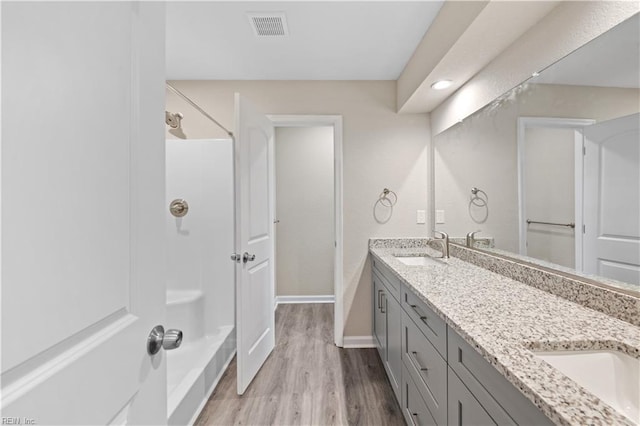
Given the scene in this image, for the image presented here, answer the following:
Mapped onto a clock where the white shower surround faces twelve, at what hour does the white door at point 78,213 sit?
The white door is roughly at 3 o'clock from the white shower surround.

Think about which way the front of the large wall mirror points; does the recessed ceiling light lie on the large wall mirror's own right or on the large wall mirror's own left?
on the large wall mirror's own right

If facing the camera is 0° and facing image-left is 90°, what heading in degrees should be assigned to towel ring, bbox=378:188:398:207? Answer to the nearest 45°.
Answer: approximately 0°

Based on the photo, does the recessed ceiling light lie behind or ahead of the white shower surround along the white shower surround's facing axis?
ahead

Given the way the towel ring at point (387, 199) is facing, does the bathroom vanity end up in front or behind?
in front

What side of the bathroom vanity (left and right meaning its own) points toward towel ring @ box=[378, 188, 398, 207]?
right

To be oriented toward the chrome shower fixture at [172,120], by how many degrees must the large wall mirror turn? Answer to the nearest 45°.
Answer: approximately 45° to its right

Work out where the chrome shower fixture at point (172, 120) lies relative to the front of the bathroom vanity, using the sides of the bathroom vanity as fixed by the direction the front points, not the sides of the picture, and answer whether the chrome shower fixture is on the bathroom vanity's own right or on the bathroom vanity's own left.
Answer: on the bathroom vanity's own right

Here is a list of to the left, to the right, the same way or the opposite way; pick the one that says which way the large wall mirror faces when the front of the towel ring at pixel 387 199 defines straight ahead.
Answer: to the right

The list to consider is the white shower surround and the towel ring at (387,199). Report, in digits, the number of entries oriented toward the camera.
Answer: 1

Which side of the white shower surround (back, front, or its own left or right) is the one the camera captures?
right

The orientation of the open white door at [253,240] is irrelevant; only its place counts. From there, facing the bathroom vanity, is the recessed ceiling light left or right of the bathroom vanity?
left
